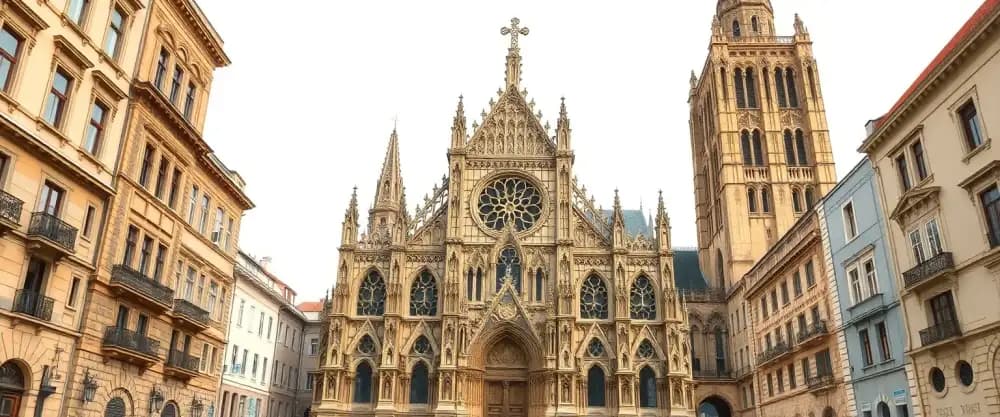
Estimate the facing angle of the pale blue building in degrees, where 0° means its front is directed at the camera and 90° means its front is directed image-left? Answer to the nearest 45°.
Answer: approximately 45°

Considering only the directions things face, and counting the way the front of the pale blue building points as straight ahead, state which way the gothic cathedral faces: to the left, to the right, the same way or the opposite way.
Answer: to the left

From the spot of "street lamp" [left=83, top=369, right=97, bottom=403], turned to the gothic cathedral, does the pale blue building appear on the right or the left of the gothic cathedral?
right

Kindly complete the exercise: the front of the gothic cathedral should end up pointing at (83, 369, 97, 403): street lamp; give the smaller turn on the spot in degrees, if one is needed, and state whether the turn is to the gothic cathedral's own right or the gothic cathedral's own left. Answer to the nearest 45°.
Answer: approximately 45° to the gothic cathedral's own right

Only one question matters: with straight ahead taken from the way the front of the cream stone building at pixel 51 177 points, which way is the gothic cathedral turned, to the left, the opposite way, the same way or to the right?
to the right

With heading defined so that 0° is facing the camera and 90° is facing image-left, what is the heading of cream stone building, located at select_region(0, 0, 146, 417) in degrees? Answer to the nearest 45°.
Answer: approximately 315°

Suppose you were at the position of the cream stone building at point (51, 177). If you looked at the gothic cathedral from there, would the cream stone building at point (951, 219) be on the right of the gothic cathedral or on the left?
right

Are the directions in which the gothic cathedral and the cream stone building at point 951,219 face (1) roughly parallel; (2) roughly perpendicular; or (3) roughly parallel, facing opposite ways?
roughly perpendicular

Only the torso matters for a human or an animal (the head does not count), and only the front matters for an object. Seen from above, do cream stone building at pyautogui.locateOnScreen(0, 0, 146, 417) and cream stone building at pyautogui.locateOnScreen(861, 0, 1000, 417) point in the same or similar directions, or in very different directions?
very different directions

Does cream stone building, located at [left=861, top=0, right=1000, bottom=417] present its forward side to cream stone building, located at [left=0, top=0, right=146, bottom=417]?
yes

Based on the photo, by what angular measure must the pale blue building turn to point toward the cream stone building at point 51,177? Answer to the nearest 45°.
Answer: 0° — it already faces it
